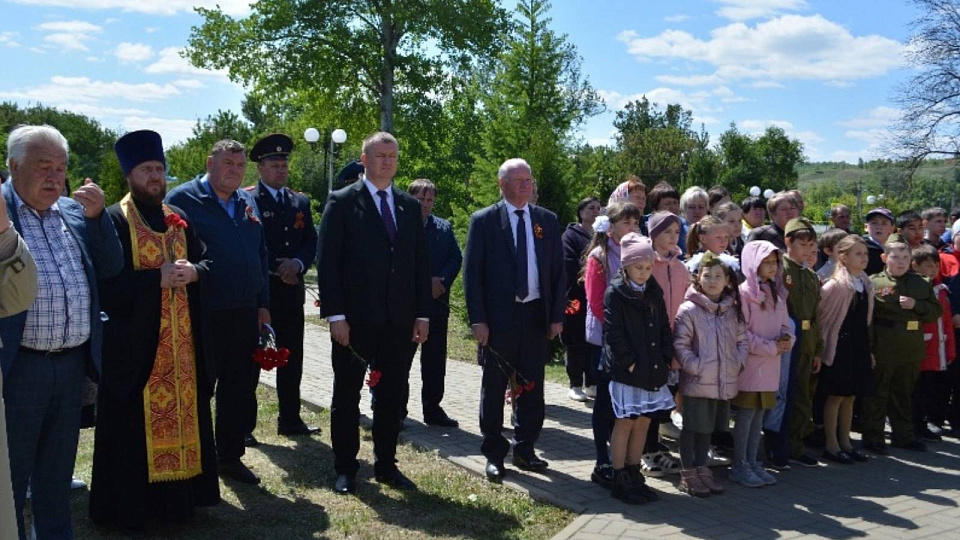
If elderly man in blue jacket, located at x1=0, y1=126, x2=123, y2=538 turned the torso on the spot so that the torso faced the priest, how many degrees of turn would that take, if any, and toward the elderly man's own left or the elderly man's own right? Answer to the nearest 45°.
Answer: approximately 90° to the elderly man's own left

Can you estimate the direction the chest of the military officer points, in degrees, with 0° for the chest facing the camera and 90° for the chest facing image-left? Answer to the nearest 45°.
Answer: approximately 315°

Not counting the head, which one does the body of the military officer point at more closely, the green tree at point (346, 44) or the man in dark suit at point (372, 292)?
the man in dark suit

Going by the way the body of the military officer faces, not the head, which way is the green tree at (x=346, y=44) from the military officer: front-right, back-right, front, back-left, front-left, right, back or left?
back-left

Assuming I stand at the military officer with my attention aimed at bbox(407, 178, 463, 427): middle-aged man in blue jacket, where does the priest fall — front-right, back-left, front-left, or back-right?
back-right

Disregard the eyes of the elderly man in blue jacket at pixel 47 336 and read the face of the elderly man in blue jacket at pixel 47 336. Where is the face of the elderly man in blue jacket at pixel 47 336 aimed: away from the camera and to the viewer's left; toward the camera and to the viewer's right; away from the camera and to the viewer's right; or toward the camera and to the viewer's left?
toward the camera and to the viewer's right

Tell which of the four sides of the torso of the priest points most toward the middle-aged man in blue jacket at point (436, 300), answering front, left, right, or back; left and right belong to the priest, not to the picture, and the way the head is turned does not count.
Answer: left

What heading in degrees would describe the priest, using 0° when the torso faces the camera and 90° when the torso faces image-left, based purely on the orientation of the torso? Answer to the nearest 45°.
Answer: approximately 315°

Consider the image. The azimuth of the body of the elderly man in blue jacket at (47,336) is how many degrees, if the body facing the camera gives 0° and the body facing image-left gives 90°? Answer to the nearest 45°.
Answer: approximately 315°
